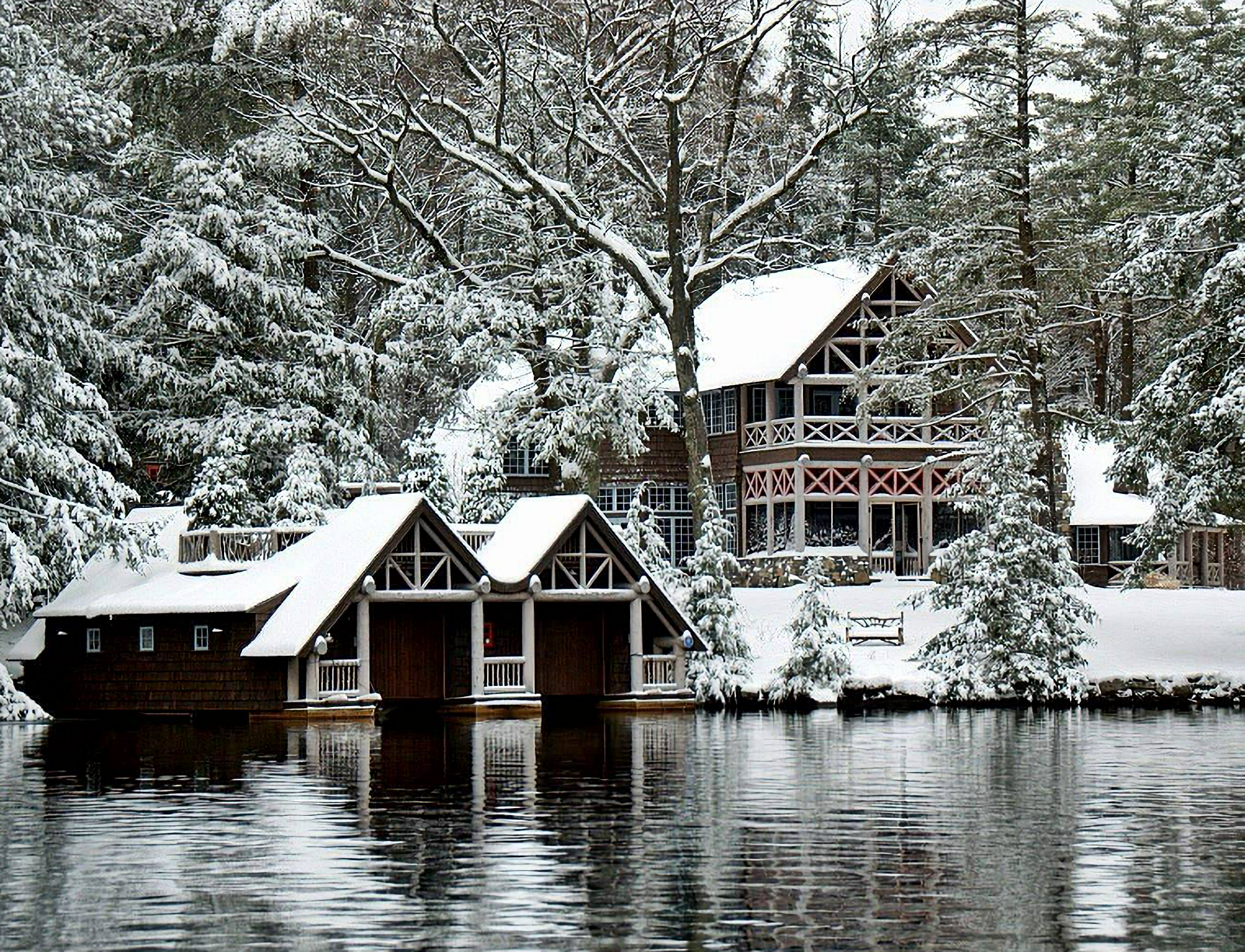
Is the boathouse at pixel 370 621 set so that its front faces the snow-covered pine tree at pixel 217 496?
no

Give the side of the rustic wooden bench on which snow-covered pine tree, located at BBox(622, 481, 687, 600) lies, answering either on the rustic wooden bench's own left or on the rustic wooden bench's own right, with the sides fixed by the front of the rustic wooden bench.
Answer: on the rustic wooden bench's own right

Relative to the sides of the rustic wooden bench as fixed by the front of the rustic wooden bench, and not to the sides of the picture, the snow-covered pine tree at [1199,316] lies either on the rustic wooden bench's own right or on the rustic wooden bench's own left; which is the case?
on the rustic wooden bench's own left

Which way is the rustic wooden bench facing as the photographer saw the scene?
facing the viewer

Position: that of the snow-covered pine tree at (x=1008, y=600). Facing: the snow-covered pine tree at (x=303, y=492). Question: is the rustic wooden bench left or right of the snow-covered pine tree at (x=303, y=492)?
right

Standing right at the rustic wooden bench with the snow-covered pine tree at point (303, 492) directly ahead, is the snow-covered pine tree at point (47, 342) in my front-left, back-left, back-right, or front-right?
front-left

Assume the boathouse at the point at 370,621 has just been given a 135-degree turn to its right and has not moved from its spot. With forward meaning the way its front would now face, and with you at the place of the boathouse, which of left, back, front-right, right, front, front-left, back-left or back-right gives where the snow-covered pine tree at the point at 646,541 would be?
back-right

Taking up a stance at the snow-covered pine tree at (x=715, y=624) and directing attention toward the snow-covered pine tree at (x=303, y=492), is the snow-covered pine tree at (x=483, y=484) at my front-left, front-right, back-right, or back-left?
front-right

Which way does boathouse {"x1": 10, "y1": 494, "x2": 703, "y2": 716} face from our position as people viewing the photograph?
facing the viewer and to the right of the viewer

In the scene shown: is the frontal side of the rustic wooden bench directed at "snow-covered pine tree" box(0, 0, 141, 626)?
no

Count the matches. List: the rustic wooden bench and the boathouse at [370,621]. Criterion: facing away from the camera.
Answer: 0

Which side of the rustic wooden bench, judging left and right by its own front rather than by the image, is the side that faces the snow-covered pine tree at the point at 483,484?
right
